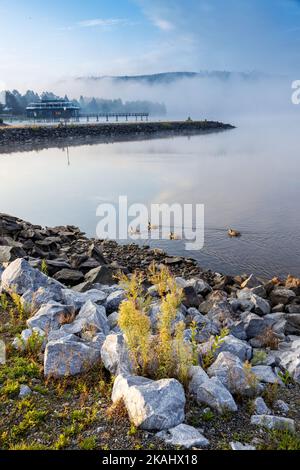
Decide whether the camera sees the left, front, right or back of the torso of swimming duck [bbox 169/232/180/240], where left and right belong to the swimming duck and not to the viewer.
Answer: left

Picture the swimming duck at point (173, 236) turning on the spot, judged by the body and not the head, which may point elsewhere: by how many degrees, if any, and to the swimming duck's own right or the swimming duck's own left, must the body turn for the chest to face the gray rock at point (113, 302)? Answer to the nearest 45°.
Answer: approximately 90° to the swimming duck's own left

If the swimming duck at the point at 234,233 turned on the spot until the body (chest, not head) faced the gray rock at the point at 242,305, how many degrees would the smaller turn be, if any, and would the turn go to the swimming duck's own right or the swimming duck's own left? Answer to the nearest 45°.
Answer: approximately 90° to the swimming duck's own left

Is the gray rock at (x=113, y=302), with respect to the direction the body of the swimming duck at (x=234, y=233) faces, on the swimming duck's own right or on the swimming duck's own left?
on the swimming duck's own left

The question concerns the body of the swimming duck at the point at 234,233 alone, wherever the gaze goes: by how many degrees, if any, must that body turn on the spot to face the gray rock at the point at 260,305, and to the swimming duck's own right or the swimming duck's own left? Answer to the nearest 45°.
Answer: approximately 90° to the swimming duck's own left

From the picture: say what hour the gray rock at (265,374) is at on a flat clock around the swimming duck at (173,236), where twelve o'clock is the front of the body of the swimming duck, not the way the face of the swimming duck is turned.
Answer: The gray rock is roughly at 9 o'clock from the swimming duck.

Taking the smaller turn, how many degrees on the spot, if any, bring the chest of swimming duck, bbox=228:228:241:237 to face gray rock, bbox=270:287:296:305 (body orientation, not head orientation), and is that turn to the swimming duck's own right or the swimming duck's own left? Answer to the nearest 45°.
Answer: approximately 90° to the swimming duck's own left

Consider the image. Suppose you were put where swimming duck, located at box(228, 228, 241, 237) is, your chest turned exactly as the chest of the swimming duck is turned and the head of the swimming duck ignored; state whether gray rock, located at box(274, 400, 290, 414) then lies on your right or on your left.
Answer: on your left

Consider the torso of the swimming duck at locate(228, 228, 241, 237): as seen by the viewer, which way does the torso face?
to the viewer's left

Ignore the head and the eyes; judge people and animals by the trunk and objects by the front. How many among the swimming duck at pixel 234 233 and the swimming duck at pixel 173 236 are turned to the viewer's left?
2
